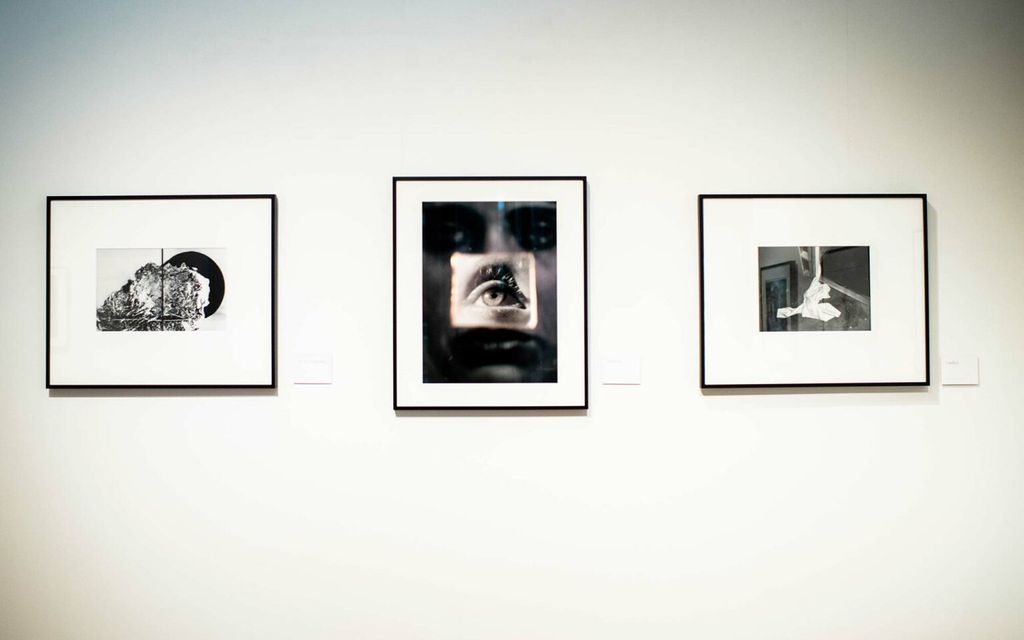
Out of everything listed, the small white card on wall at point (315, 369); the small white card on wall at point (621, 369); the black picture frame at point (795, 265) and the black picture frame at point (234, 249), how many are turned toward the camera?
4

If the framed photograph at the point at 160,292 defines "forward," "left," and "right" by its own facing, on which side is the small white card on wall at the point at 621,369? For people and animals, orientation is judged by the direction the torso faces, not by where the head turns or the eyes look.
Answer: on its left

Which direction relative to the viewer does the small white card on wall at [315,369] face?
toward the camera

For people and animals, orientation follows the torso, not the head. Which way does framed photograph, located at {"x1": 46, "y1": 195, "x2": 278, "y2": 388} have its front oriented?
toward the camera

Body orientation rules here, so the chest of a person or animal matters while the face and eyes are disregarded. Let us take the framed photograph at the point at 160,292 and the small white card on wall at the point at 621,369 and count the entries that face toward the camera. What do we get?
2

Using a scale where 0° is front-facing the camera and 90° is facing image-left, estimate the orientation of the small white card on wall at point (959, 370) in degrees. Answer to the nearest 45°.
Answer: approximately 0°

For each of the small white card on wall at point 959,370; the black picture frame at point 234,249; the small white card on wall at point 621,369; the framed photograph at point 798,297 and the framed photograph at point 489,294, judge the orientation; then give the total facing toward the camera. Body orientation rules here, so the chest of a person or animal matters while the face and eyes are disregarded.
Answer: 5

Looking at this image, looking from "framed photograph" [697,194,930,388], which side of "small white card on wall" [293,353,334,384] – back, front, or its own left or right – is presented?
left

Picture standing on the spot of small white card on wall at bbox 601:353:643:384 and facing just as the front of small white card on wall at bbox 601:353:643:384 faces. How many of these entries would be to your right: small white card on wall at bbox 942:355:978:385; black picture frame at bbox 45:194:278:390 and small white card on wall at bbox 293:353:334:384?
2

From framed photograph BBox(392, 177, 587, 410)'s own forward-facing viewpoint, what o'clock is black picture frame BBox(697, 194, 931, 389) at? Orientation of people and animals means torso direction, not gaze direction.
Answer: The black picture frame is roughly at 9 o'clock from the framed photograph.

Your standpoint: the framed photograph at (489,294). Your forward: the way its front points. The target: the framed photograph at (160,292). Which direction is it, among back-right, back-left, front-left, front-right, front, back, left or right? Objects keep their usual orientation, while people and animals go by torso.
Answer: right

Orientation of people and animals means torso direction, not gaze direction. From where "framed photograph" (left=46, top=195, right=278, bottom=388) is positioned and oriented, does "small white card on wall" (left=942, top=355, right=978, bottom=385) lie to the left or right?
on its left
